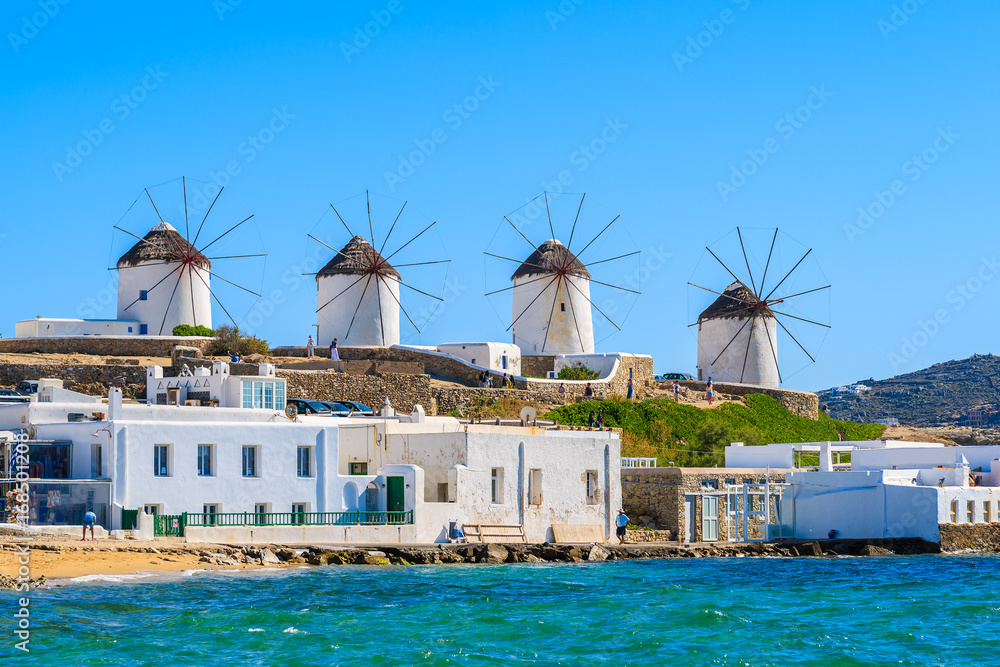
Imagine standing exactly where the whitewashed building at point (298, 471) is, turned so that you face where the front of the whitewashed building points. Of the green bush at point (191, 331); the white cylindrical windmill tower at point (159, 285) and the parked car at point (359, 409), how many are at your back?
3

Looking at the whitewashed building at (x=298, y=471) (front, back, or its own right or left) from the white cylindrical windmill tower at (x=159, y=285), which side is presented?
back

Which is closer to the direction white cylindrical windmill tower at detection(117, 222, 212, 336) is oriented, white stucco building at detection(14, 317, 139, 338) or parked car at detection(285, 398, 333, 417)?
the parked car

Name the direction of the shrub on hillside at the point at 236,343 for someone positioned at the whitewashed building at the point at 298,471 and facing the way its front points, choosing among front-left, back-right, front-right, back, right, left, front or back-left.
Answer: back

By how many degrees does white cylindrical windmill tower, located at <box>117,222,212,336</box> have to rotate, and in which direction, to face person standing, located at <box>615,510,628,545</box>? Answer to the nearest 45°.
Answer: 0° — it already faces them

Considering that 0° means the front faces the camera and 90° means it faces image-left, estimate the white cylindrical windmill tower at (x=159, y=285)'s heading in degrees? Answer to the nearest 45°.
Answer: approximately 315°

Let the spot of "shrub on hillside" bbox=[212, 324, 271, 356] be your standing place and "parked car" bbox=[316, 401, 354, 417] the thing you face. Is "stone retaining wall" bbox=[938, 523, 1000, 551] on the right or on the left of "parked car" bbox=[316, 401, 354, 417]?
left

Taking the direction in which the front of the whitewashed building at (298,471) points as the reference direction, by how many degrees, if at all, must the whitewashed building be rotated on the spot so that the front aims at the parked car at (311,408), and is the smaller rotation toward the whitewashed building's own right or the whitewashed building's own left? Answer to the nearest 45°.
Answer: approximately 180°

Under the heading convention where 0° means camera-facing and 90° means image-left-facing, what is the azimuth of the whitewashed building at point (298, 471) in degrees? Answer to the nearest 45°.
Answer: approximately 0°

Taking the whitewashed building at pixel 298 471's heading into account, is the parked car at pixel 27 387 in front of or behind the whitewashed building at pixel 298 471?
behind

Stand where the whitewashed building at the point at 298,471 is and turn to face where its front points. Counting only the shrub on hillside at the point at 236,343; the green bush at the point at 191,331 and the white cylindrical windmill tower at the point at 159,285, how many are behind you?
3
